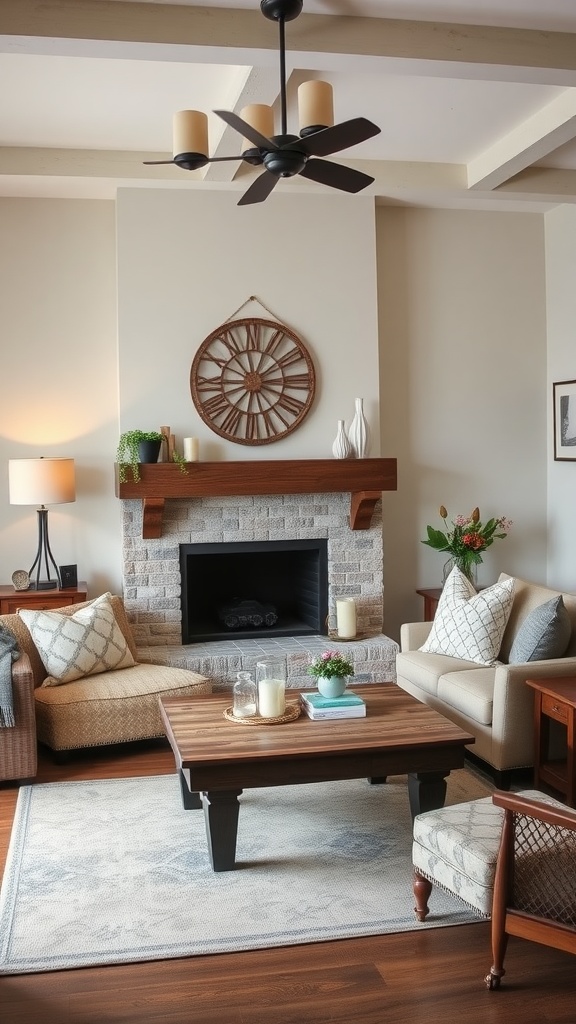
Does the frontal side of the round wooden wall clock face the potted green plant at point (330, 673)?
yes

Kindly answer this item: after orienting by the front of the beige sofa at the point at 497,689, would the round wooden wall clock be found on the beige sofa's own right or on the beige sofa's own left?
on the beige sofa's own right

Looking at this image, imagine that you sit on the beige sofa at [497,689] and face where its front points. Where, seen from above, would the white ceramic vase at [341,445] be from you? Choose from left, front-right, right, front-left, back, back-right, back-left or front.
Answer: right

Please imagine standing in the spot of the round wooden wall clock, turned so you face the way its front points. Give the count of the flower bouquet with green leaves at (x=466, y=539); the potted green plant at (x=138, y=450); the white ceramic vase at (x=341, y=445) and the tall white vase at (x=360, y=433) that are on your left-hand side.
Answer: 3

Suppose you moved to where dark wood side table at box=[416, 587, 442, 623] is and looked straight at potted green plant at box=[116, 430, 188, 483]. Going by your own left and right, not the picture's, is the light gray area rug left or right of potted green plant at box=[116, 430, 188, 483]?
left

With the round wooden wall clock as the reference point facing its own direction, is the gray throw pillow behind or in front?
in front

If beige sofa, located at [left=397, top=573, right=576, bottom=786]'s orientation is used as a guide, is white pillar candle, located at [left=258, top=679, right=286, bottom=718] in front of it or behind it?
in front

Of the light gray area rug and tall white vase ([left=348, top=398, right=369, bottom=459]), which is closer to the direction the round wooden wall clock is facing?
the light gray area rug

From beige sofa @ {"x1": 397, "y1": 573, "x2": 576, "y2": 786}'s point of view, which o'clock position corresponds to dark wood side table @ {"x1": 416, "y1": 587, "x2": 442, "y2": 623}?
The dark wood side table is roughly at 4 o'clock from the beige sofa.

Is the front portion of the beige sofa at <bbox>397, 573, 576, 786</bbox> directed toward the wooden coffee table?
yes

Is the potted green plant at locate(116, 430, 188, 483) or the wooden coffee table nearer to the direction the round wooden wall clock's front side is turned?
the wooden coffee table

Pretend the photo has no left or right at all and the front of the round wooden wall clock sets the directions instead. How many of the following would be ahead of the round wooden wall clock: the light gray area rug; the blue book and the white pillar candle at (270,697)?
3

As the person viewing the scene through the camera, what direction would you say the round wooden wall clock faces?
facing the viewer

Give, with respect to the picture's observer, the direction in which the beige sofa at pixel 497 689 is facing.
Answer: facing the viewer and to the left of the viewer

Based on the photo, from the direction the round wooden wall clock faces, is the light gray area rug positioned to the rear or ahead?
ahead

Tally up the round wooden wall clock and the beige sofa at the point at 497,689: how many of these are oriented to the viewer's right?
0

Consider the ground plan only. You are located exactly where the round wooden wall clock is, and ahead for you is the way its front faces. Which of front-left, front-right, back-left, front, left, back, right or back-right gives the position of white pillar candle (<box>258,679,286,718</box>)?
front

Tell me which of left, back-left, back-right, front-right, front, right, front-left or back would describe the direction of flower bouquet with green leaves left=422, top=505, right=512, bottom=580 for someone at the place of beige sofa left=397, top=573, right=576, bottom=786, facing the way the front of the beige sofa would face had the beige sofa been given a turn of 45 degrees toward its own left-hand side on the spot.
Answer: back
